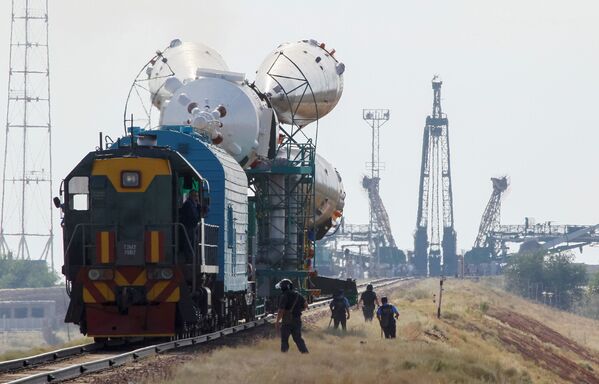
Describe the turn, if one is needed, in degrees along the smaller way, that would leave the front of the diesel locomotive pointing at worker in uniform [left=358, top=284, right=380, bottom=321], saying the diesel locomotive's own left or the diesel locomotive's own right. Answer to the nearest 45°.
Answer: approximately 135° to the diesel locomotive's own left

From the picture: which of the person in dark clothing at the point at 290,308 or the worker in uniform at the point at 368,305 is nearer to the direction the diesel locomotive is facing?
the person in dark clothing

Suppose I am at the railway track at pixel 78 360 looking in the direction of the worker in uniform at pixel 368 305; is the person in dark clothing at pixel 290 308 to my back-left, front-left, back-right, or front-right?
front-right

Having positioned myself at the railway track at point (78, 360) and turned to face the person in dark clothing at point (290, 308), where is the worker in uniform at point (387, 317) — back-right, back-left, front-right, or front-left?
front-left

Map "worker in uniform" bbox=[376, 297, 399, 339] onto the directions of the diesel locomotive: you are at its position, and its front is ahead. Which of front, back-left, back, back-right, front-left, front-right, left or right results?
back-left

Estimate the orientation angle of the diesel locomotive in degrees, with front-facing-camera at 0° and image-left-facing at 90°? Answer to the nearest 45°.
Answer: approximately 0°

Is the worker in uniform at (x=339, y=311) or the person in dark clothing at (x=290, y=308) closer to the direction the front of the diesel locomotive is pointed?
the person in dark clothing

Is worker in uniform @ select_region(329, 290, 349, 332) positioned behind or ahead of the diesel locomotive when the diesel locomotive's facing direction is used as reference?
behind
